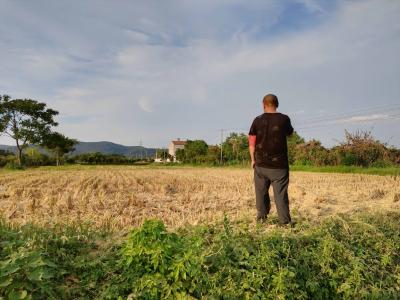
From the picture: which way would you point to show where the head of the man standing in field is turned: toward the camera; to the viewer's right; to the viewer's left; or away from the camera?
away from the camera

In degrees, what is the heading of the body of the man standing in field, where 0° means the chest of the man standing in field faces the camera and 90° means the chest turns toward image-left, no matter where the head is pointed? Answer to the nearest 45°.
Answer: approximately 180°
